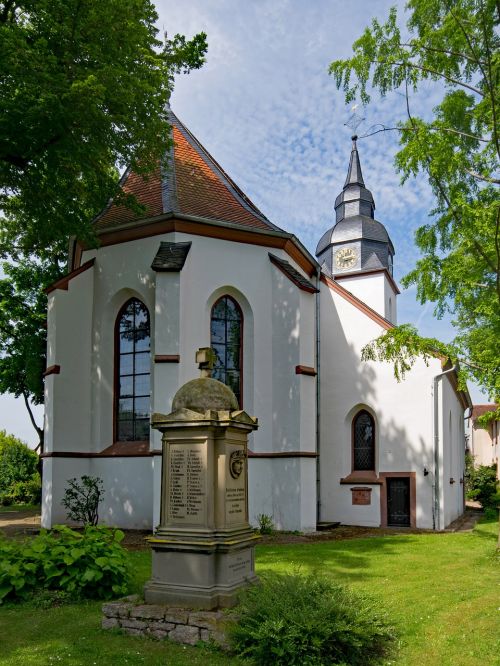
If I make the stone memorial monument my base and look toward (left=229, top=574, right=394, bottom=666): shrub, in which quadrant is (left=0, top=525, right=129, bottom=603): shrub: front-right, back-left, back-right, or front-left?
back-right

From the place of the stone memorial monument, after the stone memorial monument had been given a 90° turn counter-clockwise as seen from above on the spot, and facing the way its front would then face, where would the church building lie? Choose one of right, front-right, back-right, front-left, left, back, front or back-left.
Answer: front-left

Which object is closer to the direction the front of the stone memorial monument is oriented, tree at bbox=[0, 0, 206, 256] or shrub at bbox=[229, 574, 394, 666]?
the shrub

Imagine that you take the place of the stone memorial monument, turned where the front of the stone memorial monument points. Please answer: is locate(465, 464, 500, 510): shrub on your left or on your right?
on your left

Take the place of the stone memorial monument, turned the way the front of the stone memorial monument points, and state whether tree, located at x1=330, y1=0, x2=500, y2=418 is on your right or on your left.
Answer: on your left

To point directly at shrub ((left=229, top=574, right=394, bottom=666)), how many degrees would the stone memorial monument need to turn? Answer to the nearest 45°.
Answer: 0° — it already faces it
